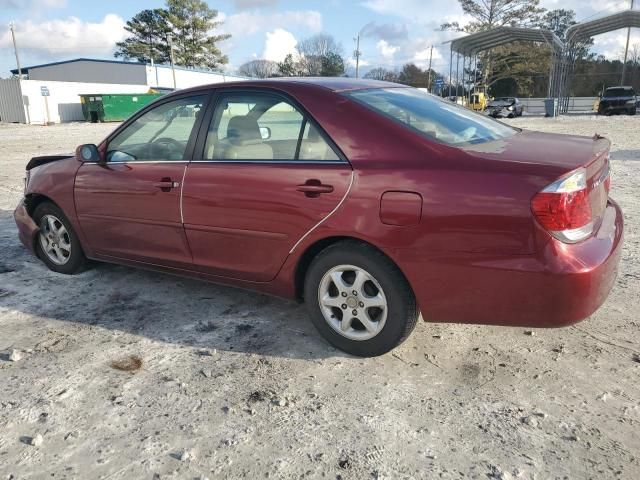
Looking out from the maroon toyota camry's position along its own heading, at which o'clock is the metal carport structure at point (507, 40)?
The metal carport structure is roughly at 2 o'clock from the maroon toyota camry.

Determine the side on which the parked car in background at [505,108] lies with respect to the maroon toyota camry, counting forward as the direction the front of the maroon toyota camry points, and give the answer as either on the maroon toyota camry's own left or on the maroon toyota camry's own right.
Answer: on the maroon toyota camry's own right

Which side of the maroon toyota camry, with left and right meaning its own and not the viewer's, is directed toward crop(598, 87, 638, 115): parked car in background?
right

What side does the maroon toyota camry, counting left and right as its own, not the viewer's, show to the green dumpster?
front

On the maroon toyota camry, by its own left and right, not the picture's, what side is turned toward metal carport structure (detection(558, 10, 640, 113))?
right

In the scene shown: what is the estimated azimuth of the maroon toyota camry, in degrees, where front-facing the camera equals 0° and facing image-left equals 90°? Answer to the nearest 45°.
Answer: approximately 135°
